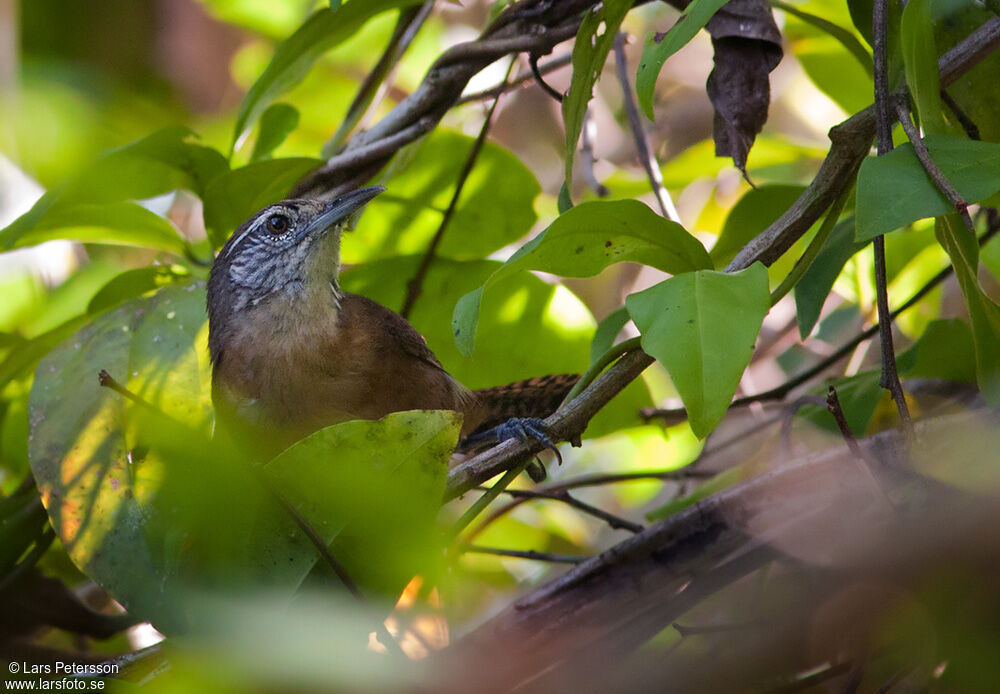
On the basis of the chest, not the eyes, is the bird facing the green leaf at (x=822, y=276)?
no

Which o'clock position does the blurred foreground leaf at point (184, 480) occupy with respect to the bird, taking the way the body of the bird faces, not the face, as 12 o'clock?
The blurred foreground leaf is roughly at 11 o'clock from the bird.

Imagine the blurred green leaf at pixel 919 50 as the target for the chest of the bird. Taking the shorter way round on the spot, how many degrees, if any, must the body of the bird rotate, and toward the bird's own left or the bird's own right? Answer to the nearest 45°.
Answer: approximately 90° to the bird's own left

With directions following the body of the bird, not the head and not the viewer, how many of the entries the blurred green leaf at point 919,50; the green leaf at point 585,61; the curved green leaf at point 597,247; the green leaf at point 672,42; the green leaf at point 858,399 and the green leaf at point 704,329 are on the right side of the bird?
0

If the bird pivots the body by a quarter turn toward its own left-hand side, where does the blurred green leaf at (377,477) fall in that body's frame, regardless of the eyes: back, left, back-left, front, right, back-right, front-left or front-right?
front-right

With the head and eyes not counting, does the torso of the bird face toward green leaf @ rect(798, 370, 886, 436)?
no

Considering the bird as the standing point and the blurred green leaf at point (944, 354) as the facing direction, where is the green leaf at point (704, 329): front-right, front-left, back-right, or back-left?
front-right

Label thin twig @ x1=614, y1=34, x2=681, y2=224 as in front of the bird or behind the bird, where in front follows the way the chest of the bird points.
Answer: behind

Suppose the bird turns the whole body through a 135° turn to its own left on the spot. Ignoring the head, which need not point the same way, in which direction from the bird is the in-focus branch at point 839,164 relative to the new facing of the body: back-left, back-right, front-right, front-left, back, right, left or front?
front-right

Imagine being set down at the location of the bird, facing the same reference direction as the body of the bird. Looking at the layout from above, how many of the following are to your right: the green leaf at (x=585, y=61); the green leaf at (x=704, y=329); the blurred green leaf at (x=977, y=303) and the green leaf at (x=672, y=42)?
0

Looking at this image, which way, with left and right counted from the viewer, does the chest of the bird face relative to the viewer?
facing the viewer and to the left of the viewer

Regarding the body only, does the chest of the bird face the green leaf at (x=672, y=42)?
no
